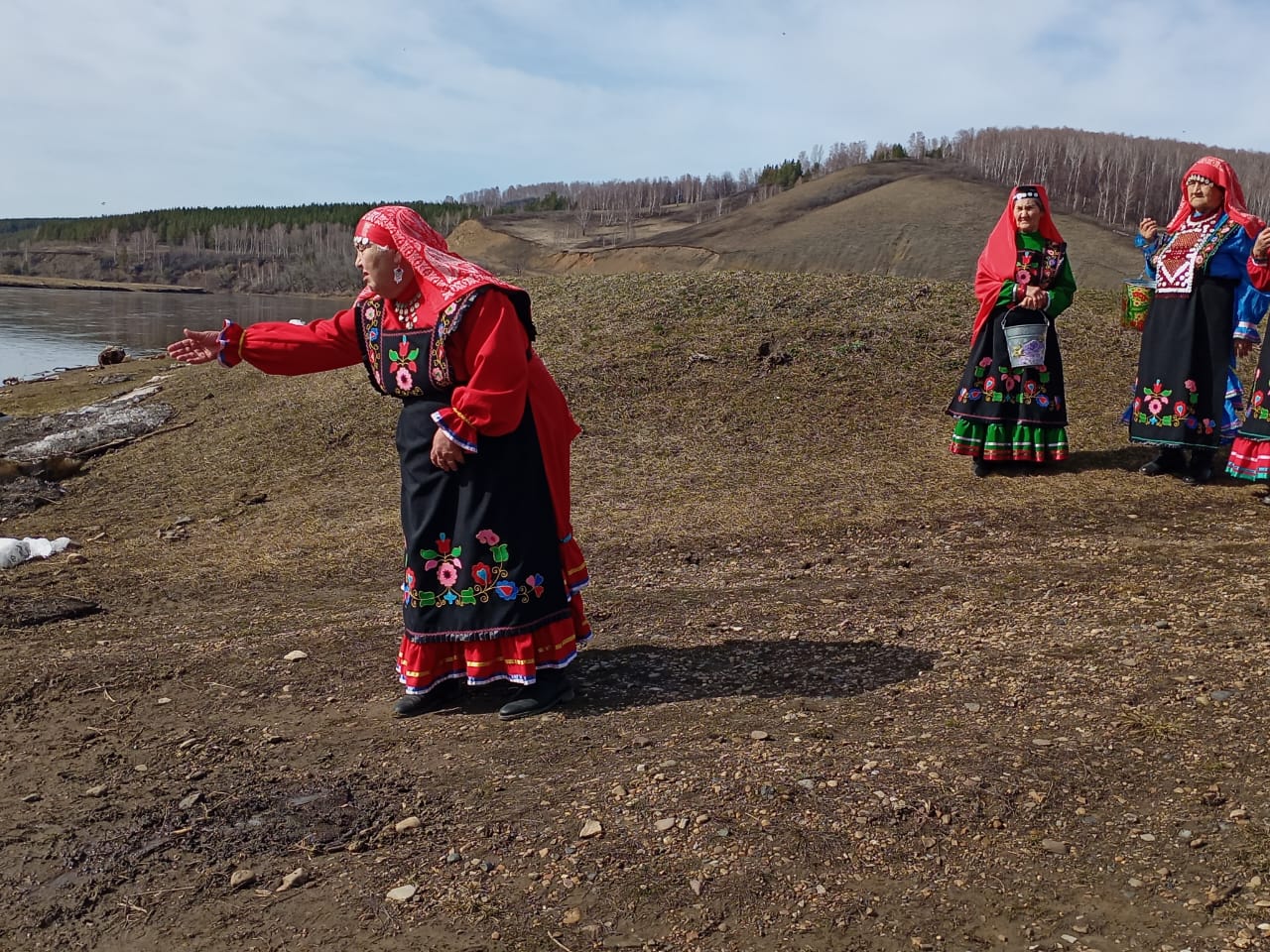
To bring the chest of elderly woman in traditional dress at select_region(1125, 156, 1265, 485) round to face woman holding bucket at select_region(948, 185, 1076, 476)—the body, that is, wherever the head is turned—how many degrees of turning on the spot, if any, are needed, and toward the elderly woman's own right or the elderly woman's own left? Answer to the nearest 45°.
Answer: approximately 45° to the elderly woman's own right

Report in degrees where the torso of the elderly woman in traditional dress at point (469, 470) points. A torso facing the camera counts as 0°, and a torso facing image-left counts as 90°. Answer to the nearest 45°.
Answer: approximately 45°

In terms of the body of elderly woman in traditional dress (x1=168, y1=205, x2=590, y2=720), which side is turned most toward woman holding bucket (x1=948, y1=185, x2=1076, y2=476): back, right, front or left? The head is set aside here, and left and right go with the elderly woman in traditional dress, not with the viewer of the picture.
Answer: back

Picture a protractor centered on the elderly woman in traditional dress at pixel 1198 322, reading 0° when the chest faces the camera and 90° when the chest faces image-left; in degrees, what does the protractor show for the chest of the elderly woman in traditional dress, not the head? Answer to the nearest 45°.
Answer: approximately 45°

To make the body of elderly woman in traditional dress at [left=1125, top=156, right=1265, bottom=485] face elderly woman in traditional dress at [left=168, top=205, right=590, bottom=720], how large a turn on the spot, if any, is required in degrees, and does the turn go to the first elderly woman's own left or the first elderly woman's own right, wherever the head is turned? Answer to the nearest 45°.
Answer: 0° — they already face them

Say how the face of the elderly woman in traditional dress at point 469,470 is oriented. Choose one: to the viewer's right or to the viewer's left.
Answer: to the viewer's left

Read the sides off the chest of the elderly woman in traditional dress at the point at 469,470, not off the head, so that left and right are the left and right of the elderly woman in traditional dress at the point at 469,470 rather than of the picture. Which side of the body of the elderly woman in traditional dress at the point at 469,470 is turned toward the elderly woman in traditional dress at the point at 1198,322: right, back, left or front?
back
